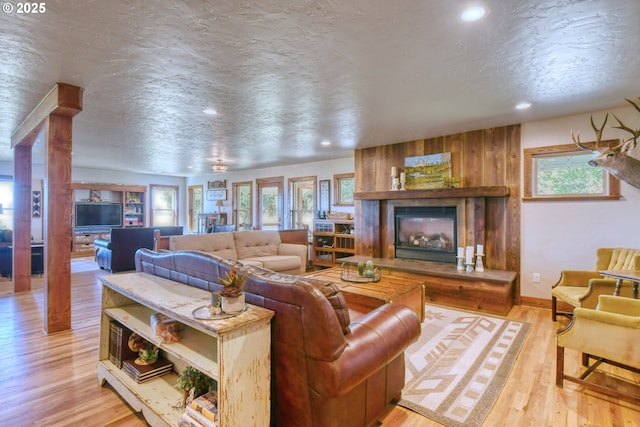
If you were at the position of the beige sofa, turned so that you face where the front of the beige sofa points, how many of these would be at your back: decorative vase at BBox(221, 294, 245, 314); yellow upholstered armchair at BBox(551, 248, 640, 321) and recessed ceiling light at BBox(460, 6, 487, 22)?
0

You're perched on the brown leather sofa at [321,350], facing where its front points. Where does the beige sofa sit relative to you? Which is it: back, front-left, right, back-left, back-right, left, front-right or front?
front-left

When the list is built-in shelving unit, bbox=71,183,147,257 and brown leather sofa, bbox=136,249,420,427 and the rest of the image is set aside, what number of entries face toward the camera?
1

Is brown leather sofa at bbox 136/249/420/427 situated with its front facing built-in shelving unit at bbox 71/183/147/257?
no

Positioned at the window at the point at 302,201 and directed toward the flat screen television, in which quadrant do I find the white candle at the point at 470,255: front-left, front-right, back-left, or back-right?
back-left

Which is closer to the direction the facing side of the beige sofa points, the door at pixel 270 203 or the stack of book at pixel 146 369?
the stack of book

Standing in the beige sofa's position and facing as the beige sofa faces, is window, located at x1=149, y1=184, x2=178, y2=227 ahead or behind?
behind

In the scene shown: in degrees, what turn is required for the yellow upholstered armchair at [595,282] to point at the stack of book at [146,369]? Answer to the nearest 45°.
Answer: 0° — it already faces it

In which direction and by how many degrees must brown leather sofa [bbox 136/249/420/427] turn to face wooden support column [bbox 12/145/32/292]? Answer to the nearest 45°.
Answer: approximately 90° to its left

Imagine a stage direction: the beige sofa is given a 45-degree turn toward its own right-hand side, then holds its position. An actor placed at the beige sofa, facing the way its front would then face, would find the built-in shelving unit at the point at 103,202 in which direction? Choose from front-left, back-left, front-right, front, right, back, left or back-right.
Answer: back-right

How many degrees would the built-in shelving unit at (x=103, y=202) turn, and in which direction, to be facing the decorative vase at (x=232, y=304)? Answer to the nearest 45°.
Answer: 0° — it already faces it

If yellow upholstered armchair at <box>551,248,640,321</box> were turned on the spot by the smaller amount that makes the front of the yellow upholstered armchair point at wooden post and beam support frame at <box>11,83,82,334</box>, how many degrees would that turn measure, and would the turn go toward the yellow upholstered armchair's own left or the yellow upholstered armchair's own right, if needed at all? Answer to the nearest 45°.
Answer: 0° — it already faces it

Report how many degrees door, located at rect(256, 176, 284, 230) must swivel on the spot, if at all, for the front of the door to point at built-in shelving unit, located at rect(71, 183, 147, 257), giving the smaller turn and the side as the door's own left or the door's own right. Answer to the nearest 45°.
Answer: approximately 45° to the door's own right

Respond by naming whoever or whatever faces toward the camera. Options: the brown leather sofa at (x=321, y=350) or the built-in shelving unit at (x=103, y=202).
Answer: the built-in shelving unit

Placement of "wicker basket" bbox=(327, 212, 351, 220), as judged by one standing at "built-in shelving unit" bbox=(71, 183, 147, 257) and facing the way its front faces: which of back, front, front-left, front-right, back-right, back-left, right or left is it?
front-left

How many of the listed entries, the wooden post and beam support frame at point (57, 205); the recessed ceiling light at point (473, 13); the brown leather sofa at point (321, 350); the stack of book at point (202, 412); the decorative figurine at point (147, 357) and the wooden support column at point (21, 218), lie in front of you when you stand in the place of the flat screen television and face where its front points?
6

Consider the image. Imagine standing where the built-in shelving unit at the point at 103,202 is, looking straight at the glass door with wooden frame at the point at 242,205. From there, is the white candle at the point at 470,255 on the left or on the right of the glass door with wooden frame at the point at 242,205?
right

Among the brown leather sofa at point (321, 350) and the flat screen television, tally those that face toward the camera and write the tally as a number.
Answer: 1

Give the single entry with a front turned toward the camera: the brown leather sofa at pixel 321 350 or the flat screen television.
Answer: the flat screen television

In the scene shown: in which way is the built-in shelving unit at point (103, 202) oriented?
toward the camera

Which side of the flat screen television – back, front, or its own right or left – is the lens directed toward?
front

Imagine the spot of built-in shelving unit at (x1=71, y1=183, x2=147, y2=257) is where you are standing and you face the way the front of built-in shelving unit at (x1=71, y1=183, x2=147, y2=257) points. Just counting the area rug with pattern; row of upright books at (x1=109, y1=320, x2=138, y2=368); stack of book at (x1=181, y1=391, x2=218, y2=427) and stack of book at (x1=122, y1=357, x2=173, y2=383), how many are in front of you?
4
